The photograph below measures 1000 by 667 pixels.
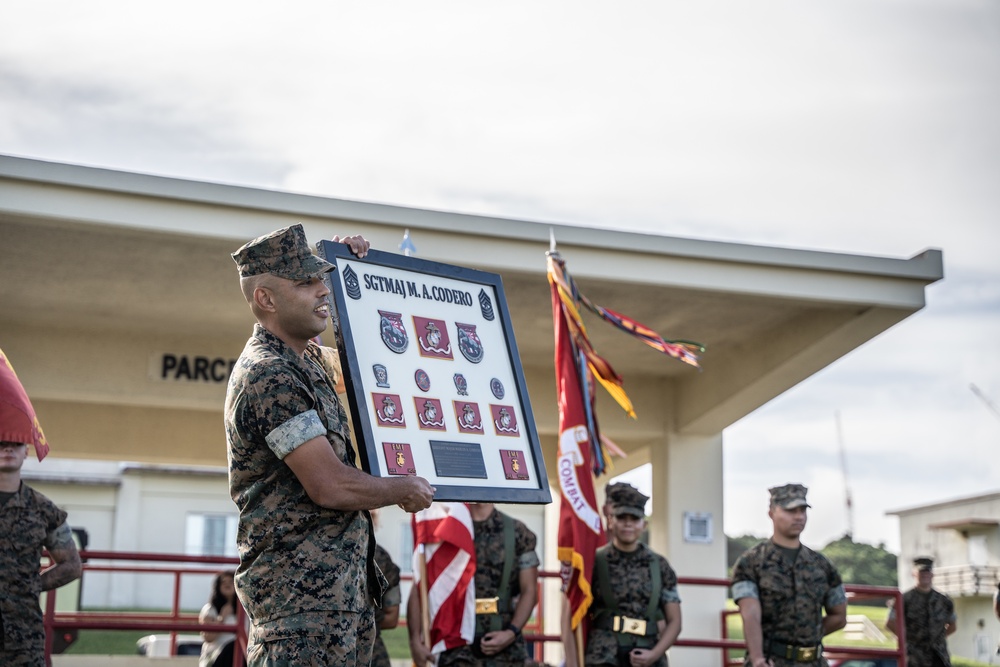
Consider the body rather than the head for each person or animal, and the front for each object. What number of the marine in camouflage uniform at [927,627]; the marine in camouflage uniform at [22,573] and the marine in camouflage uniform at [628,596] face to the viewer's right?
0

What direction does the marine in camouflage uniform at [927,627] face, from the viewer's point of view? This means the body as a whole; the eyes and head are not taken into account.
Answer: toward the camera

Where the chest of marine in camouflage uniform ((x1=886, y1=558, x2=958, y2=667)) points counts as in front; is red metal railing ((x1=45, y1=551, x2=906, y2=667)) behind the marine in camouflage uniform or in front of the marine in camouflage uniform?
in front

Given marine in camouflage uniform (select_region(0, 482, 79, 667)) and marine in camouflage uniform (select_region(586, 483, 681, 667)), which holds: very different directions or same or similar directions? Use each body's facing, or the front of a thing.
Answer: same or similar directions

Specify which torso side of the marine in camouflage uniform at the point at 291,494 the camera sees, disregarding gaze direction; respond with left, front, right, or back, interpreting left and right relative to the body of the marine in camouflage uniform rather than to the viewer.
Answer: right

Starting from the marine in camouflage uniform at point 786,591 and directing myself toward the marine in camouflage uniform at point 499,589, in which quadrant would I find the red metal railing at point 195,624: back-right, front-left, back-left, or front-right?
front-right

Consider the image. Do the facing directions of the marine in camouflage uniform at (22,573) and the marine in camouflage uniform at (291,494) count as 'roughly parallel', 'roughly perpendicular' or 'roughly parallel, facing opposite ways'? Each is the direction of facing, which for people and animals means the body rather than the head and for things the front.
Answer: roughly perpendicular

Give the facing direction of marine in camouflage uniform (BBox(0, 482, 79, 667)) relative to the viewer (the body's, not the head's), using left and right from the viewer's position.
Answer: facing the viewer

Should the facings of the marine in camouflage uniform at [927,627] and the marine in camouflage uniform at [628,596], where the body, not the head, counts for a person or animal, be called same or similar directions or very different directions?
same or similar directions
